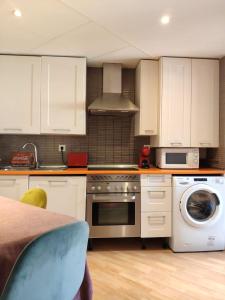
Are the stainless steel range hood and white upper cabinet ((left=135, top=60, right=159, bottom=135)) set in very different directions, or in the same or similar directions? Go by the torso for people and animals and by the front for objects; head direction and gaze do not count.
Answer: same or similar directions

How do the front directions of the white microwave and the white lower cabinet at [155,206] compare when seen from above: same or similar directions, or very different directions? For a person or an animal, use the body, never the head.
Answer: same or similar directions

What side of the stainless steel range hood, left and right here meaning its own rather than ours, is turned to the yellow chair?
front

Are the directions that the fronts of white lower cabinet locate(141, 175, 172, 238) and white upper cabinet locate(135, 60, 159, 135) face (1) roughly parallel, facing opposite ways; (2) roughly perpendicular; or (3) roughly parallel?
roughly parallel

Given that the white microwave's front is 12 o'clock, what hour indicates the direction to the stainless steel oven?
The stainless steel oven is roughly at 2 o'clock from the white microwave.

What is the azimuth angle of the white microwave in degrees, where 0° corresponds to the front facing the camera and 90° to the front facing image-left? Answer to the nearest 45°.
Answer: approximately 0°

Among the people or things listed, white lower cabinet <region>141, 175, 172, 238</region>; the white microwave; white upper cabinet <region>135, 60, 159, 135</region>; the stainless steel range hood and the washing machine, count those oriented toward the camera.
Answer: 5

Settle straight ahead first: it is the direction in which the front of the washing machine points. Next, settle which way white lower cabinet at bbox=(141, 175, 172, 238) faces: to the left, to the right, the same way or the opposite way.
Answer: the same way

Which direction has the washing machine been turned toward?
toward the camera

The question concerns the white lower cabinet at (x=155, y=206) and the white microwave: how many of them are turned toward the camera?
2

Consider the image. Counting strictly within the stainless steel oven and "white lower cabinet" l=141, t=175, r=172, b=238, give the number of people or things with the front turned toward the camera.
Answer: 2

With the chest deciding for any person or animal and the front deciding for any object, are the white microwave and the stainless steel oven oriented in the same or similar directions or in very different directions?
same or similar directions

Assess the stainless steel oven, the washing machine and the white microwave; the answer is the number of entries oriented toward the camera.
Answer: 3

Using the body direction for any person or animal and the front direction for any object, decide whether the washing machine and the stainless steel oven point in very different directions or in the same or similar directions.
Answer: same or similar directions
